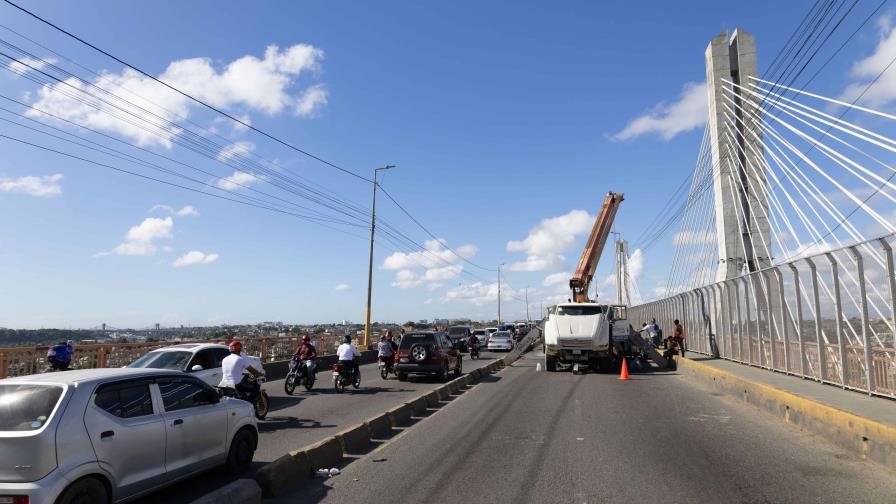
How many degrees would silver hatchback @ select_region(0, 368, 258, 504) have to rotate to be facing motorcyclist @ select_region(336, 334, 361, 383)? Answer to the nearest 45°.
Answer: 0° — it already faces them

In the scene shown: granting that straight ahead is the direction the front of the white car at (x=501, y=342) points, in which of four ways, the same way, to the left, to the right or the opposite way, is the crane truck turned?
the opposite way

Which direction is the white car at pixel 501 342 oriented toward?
away from the camera

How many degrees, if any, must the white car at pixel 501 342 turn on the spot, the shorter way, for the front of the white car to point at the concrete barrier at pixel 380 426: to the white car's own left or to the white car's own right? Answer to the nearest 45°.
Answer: approximately 180°

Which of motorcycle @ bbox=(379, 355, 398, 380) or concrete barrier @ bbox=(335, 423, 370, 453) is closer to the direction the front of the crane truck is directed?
the concrete barrier

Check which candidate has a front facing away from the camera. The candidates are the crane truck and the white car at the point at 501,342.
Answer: the white car

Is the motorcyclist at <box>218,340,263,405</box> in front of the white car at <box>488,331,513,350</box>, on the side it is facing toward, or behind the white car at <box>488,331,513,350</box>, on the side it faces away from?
behind

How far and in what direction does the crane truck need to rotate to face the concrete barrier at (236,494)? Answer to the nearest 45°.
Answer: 0° — it already faces it

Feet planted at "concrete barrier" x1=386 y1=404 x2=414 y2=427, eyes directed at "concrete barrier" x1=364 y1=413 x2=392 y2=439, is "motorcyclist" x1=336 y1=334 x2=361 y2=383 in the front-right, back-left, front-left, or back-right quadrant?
back-right

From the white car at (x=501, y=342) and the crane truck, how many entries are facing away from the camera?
1

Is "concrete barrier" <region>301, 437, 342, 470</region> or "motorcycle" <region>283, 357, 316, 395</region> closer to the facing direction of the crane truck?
the concrete barrier

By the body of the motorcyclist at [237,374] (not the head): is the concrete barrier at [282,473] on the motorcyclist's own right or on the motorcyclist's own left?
on the motorcyclist's own right

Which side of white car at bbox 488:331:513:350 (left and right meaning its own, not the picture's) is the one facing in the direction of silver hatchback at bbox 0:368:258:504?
back

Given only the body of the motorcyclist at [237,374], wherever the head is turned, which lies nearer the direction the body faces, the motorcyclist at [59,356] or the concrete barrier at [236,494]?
the motorcyclist

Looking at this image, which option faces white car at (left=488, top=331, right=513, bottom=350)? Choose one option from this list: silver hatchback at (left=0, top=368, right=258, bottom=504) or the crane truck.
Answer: the silver hatchback

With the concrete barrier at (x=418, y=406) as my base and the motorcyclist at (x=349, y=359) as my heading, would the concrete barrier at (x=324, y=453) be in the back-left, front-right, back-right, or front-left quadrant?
back-left
